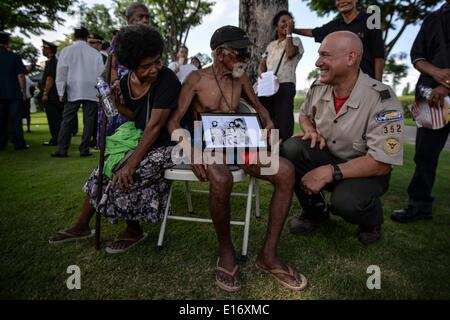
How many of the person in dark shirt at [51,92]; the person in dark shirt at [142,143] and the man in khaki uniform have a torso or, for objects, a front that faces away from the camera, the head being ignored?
0

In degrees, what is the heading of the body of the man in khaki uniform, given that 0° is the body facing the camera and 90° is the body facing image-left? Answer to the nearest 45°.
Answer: approximately 45°

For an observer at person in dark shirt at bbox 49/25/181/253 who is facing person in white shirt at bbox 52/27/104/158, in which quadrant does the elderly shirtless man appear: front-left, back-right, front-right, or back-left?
back-right

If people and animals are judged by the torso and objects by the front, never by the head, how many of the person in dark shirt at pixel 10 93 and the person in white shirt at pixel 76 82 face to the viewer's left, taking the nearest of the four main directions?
0

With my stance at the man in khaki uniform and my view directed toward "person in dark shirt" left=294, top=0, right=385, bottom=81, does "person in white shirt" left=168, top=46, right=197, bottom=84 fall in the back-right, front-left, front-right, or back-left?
front-left

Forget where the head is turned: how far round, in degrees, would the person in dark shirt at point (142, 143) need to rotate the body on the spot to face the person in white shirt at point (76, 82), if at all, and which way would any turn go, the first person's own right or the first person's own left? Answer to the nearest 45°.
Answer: approximately 135° to the first person's own right

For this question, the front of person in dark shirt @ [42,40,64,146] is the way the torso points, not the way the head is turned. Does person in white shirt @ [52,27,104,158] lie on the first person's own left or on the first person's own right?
on the first person's own left

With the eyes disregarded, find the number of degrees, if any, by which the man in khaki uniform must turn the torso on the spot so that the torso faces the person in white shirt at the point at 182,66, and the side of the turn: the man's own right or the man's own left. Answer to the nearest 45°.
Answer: approximately 90° to the man's own right
